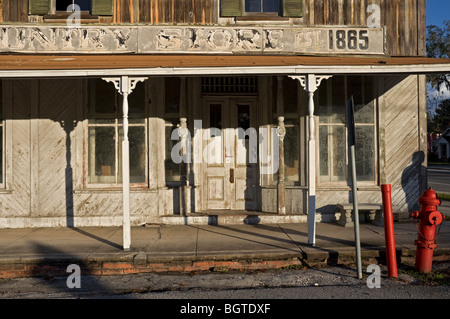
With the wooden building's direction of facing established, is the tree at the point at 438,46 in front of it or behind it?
behind

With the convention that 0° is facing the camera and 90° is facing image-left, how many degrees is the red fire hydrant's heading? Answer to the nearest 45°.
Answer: approximately 315°

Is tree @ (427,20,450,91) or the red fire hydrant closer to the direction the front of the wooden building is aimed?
the red fire hydrant

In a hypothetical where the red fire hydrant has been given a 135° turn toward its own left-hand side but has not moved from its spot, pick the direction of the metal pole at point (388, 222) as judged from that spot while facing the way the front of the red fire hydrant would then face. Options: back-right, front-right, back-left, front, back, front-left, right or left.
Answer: back-left

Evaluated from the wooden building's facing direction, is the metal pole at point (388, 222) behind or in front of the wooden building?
in front

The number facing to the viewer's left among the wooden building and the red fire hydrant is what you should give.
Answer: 0

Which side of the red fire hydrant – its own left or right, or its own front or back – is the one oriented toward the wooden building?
back

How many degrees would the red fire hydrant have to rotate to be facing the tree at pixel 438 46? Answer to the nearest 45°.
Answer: approximately 135° to its left

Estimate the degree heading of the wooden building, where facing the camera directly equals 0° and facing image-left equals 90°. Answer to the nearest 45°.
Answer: approximately 0°

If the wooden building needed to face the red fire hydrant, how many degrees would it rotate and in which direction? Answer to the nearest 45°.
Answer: approximately 45° to its left
